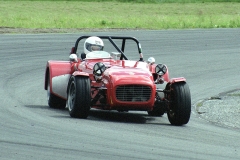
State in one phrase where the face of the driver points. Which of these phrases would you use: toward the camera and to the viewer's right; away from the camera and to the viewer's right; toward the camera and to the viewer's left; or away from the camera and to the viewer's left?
toward the camera and to the viewer's right

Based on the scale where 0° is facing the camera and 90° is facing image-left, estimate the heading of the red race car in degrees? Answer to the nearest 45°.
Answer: approximately 0°
